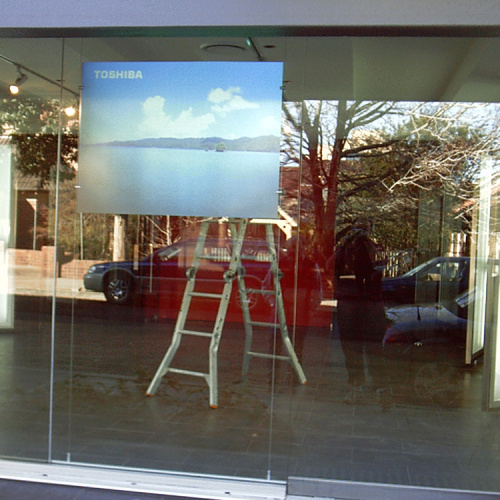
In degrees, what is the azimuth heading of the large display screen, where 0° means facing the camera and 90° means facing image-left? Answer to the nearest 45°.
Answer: approximately 0°

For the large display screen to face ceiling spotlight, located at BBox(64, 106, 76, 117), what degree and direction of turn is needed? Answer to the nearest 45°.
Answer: approximately 135° to its right
